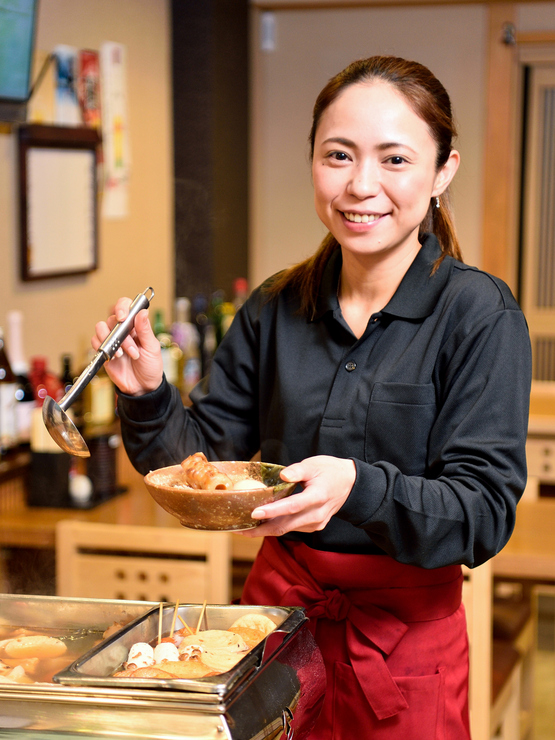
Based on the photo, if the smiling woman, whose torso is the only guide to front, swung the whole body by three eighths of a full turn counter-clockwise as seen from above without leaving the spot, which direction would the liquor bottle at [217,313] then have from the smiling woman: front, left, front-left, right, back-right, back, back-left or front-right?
left

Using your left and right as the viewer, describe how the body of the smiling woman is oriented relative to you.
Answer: facing the viewer and to the left of the viewer

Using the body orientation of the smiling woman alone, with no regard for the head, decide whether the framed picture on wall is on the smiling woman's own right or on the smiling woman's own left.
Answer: on the smiling woman's own right

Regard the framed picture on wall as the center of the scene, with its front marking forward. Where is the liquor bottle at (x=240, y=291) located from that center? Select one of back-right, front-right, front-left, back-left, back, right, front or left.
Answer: left

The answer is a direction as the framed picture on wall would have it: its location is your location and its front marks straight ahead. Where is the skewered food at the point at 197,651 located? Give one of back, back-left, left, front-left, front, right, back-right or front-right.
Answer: front-right

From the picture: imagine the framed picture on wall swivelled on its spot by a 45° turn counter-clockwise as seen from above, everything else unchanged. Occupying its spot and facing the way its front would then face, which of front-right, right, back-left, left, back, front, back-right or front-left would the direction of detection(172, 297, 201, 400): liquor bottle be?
front-left

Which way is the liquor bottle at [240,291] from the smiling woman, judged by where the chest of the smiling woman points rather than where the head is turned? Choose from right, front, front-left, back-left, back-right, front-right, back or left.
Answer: back-right

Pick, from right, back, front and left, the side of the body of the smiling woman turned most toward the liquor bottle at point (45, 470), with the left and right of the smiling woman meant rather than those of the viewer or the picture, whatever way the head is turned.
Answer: right

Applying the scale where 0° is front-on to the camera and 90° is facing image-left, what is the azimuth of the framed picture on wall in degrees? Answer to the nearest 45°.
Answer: approximately 315°

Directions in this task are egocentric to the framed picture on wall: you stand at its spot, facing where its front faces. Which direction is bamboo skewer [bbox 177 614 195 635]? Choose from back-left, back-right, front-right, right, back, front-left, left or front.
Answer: front-right

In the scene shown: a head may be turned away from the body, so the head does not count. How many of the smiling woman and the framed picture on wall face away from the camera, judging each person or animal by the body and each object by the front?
0

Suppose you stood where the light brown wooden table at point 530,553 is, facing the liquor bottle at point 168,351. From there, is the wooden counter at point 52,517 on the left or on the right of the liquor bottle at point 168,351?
left
